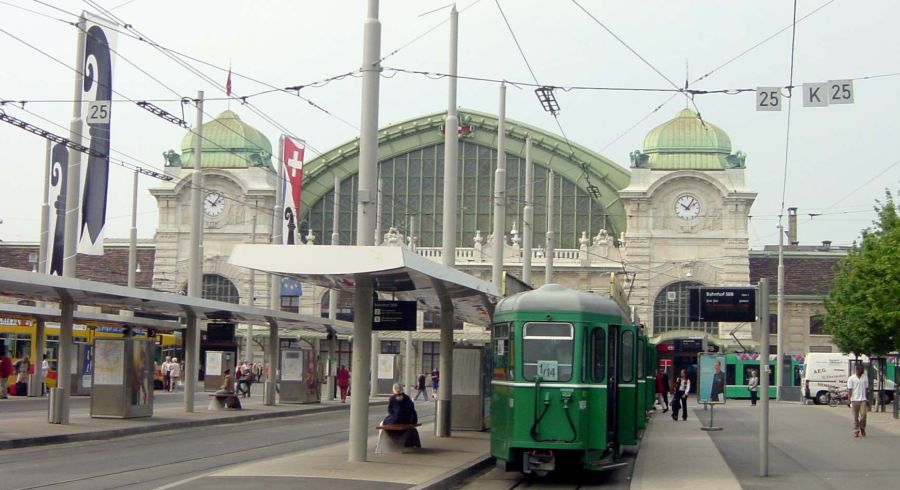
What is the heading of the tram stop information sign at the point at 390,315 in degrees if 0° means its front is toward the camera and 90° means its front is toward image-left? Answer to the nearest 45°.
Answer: approximately 0°

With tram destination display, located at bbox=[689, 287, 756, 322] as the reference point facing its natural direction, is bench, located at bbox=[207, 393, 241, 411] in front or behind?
behind

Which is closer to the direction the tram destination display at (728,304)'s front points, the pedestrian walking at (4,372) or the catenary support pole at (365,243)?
the catenary support pole

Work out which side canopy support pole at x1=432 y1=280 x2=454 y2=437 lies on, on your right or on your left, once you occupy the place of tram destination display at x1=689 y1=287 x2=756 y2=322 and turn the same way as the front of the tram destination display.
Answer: on your right

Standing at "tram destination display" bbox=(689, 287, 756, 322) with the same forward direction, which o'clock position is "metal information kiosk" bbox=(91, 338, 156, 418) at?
The metal information kiosk is roughly at 4 o'clock from the tram destination display.

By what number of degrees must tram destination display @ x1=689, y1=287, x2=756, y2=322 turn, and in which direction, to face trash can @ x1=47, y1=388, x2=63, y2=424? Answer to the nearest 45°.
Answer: approximately 90° to its right

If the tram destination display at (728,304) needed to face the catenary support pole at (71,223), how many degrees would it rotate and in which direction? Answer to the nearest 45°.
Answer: approximately 90° to its right

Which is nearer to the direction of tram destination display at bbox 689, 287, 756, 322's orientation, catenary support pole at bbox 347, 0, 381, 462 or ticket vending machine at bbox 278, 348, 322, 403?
the catenary support pole

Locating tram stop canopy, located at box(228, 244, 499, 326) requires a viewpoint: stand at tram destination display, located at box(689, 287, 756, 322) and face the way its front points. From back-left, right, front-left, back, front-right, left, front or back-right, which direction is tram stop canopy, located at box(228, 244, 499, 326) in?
front-right

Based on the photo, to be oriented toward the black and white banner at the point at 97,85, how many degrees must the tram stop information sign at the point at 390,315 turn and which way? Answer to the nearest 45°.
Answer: approximately 135° to its right

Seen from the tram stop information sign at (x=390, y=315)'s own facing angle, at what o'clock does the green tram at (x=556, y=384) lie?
The green tram is roughly at 10 o'clock from the tram stop information sign.

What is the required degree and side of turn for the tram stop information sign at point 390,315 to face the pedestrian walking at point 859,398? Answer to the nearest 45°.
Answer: approximately 135° to its left
